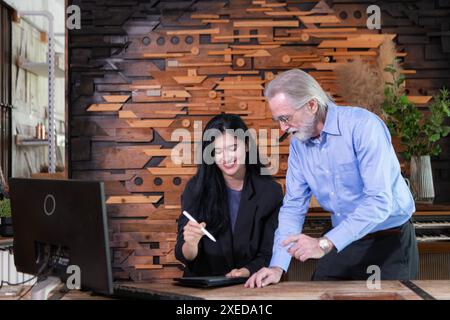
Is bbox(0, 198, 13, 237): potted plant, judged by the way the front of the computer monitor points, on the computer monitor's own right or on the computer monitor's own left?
on the computer monitor's own left

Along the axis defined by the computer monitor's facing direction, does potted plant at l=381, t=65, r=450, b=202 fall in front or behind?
in front

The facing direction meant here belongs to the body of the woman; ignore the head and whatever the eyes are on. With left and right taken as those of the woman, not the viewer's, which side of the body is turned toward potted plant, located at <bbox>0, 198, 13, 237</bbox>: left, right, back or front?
right

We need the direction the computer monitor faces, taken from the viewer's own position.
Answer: facing away from the viewer and to the right of the viewer

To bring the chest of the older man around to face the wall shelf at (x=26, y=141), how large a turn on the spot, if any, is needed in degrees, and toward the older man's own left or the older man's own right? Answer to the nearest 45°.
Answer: approximately 90° to the older man's own right

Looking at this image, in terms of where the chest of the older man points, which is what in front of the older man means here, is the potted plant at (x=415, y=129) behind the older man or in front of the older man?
behind

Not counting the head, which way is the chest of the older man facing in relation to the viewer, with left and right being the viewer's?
facing the viewer and to the left of the viewer

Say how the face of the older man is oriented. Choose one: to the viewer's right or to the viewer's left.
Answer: to the viewer's left

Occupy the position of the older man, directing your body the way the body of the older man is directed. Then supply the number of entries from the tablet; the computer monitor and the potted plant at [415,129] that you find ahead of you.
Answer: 2

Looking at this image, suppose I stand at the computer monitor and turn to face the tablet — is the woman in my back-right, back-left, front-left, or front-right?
front-left

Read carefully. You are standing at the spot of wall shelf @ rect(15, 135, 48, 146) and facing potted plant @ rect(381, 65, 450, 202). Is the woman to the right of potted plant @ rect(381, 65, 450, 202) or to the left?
right

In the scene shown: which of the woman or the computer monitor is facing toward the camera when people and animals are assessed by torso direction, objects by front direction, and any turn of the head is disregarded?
the woman

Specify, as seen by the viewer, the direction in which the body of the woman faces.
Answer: toward the camera

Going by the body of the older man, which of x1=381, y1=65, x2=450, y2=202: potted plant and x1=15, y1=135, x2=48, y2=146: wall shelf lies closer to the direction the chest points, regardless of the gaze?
the wall shelf

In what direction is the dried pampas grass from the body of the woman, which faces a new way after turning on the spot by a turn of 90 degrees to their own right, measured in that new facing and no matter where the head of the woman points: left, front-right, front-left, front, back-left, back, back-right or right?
back-right

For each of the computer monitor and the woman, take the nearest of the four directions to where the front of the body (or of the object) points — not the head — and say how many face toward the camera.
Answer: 1

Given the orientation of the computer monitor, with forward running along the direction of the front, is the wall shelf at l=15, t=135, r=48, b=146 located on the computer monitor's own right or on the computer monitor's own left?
on the computer monitor's own left

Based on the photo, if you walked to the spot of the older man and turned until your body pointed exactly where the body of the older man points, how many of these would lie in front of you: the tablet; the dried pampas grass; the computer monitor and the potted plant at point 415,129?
2

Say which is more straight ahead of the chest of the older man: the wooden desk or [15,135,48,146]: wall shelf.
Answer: the wooden desk

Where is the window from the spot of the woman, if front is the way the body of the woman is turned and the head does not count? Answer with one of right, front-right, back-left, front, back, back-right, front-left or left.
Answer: back-right
